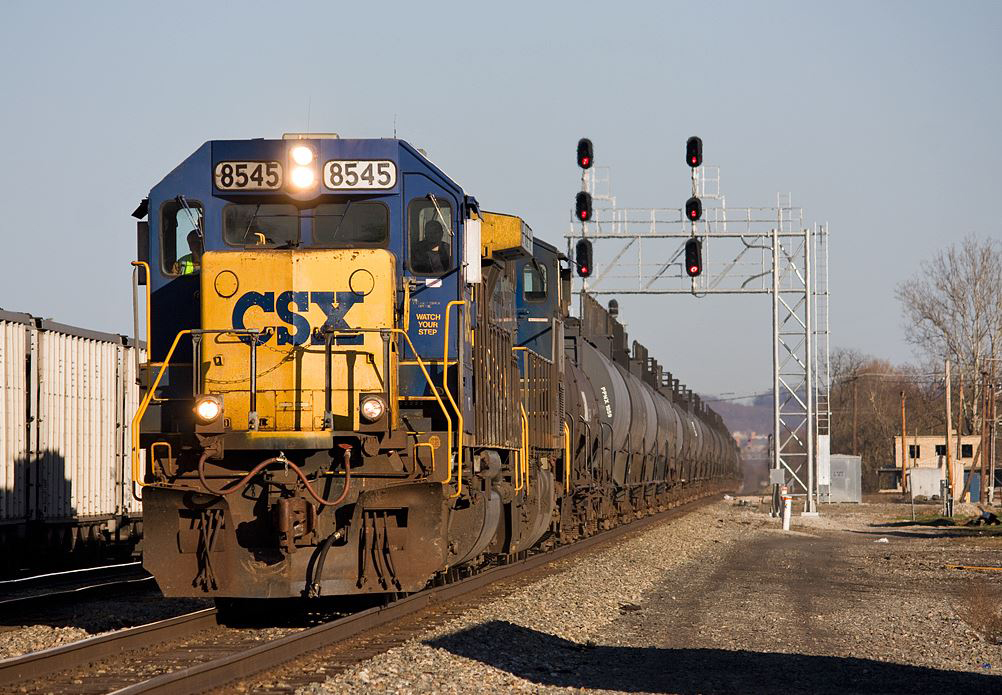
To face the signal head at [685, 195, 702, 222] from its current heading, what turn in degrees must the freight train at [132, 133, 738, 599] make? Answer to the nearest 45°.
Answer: approximately 180°

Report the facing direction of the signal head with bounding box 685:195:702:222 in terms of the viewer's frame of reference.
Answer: facing the viewer

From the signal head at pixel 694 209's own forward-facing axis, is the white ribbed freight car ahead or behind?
ahead

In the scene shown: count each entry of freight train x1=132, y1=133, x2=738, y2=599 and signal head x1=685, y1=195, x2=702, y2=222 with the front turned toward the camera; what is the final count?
2

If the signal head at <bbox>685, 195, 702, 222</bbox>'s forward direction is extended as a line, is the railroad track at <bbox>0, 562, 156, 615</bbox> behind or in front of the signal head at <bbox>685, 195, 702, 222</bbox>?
in front

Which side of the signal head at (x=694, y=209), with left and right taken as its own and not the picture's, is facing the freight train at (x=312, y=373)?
front

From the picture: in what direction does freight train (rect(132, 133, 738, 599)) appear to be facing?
toward the camera
